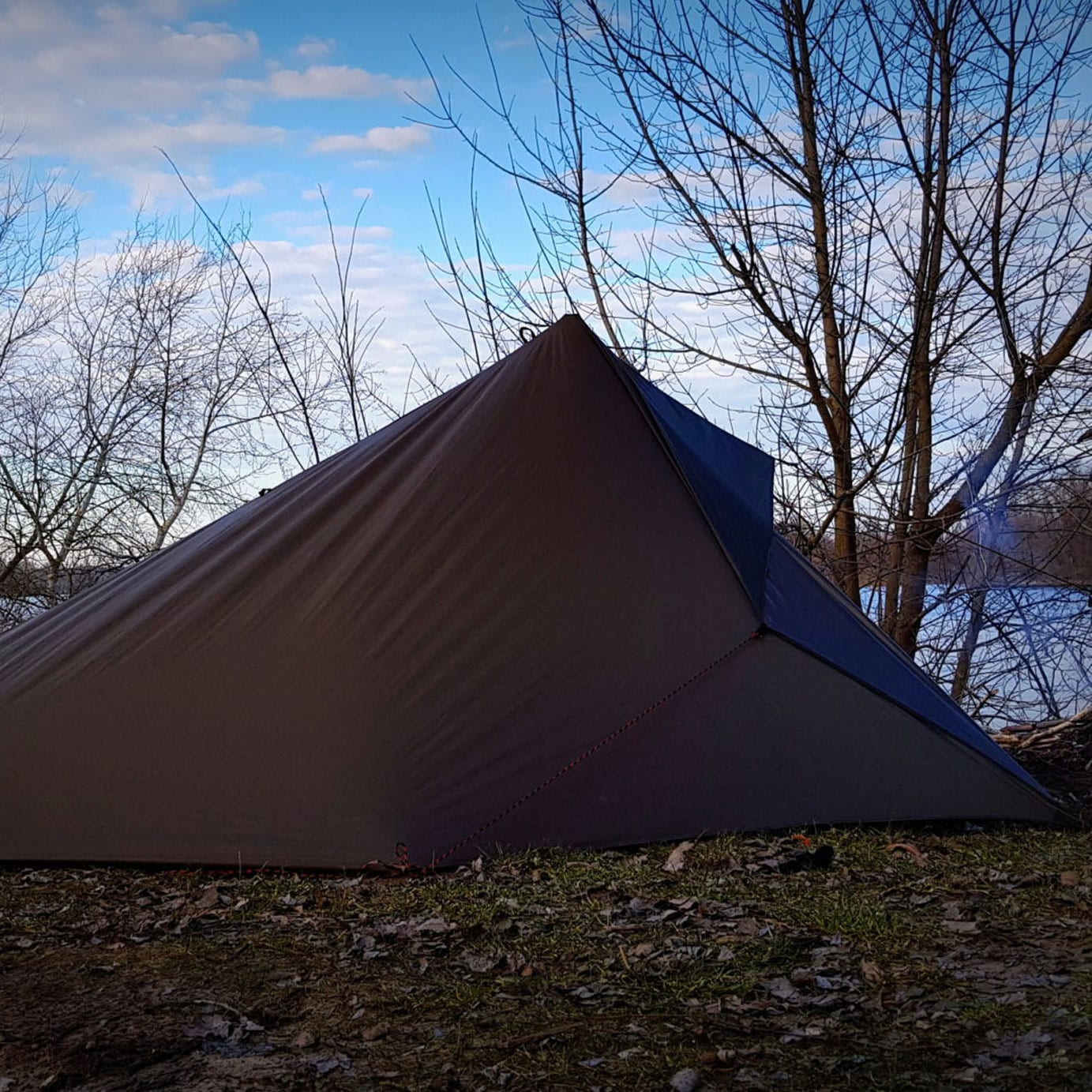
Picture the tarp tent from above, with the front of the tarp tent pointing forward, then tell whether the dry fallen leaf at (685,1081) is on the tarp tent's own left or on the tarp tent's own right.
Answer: on the tarp tent's own right

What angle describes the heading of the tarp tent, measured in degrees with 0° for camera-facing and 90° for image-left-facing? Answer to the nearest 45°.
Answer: approximately 270°

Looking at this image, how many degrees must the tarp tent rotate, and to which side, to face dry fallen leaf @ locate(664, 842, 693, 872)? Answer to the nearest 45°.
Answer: approximately 45° to its right
